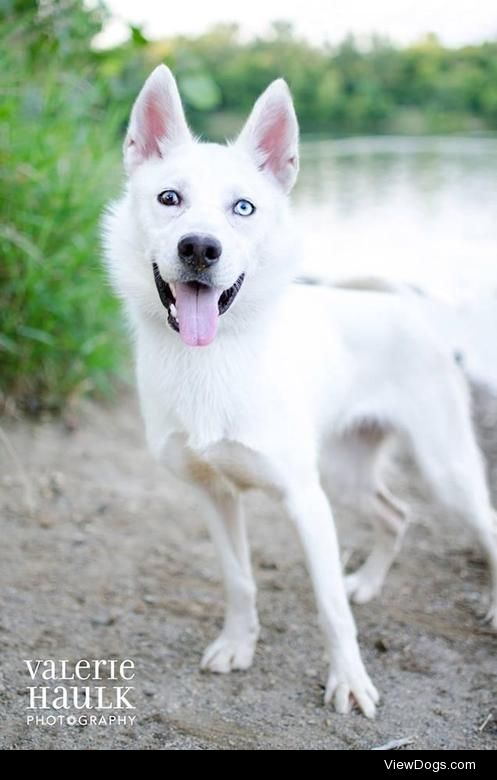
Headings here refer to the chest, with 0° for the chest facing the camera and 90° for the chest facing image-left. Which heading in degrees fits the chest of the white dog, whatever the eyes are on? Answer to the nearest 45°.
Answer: approximately 45°
